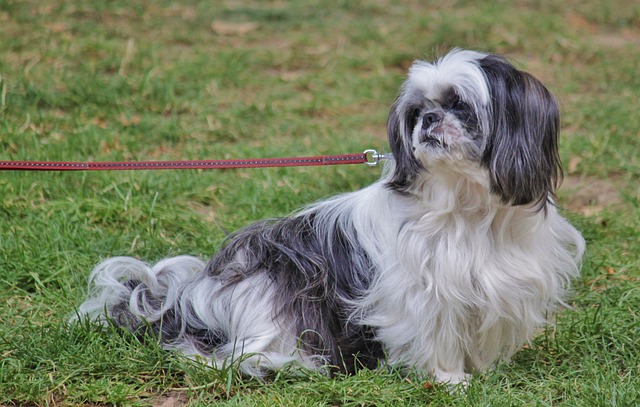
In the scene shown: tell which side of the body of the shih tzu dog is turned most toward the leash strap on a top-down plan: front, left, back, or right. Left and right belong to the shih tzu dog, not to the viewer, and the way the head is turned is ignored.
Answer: back

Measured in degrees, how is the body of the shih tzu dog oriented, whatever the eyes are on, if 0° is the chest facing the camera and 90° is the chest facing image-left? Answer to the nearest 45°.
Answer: approximately 315°
